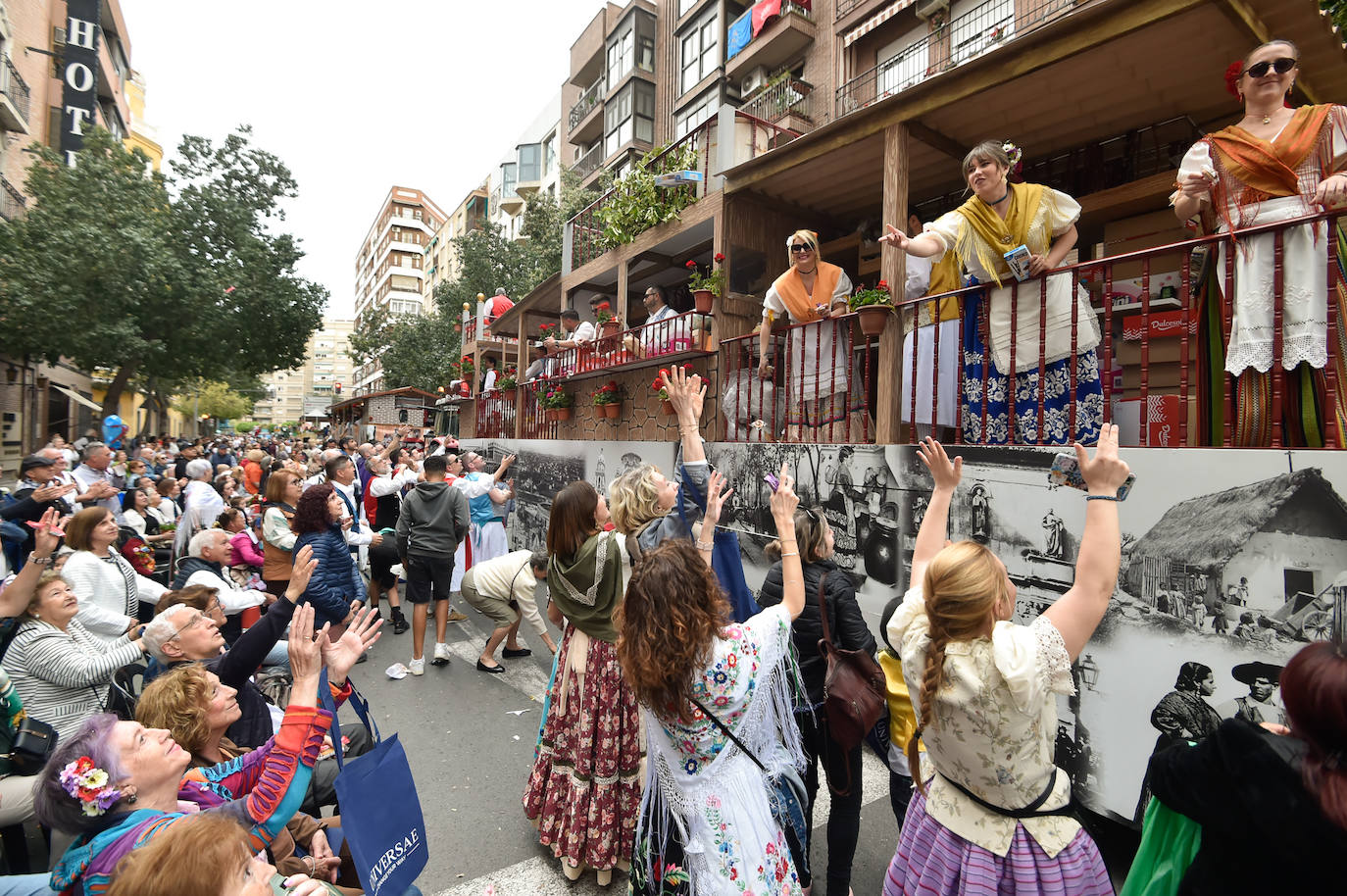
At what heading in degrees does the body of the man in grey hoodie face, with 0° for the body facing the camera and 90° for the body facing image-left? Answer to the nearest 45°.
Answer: approximately 180°

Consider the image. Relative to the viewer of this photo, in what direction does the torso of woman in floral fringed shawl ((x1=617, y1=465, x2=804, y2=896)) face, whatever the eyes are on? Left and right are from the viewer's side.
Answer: facing away from the viewer and to the right of the viewer

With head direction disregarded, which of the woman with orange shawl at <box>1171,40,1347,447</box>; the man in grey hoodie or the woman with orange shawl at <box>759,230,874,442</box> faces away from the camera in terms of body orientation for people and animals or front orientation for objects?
the man in grey hoodie

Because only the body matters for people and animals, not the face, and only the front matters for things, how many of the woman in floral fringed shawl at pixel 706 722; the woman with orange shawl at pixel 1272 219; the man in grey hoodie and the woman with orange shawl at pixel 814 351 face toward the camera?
2

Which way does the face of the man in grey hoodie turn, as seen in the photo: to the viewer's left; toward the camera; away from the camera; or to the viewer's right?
away from the camera

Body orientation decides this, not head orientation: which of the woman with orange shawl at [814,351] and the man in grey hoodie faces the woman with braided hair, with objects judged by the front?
the woman with orange shawl

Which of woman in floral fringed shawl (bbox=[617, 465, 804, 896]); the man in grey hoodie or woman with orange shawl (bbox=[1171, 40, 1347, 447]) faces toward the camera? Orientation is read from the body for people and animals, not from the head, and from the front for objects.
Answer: the woman with orange shawl

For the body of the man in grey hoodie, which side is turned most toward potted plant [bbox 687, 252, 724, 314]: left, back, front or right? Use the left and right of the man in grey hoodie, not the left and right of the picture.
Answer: right

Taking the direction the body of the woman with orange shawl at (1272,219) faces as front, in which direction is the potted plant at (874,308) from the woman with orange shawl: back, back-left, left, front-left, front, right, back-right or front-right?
right

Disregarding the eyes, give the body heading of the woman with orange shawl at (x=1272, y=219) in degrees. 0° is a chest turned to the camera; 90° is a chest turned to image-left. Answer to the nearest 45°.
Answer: approximately 0°

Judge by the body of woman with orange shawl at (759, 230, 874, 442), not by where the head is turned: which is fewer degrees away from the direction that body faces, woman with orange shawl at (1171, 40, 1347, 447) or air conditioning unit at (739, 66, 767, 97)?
the woman with orange shawl

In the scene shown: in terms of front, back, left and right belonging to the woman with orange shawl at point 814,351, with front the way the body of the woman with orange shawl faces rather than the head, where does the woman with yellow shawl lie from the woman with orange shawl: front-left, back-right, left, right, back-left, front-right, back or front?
front-left

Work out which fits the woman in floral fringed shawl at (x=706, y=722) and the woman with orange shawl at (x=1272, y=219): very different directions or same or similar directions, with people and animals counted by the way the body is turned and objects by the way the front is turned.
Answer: very different directions

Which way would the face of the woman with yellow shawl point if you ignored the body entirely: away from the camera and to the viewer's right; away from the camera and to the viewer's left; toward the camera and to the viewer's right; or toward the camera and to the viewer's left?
toward the camera and to the viewer's left
